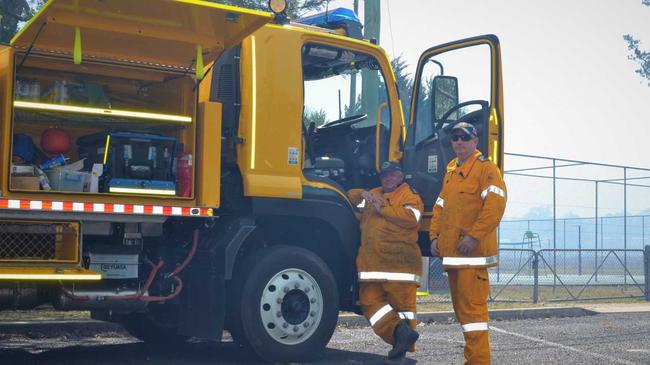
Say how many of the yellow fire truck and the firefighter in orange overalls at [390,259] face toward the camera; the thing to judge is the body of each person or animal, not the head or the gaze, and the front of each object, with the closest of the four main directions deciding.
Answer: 1

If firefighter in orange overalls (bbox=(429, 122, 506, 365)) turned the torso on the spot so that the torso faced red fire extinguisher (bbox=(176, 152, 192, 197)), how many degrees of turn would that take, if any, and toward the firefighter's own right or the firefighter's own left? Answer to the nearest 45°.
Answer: approximately 45° to the firefighter's own right

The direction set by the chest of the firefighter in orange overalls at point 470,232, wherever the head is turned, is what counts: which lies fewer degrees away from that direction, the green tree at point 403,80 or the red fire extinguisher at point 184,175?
the red fire extinguisher

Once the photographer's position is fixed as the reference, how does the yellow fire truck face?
facing to the right of the viewer

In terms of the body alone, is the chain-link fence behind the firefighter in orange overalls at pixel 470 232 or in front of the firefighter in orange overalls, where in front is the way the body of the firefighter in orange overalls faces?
behind

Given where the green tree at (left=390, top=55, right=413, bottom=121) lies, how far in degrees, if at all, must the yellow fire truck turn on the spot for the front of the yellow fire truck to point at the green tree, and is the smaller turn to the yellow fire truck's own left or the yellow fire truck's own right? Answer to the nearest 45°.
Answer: approximately 90° to the yellow fire truck's own left

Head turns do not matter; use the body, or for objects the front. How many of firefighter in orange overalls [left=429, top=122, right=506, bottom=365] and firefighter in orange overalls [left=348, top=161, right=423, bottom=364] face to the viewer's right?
0

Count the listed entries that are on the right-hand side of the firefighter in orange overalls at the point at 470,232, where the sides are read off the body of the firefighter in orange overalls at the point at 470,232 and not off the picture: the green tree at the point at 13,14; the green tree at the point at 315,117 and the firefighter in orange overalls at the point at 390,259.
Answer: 3

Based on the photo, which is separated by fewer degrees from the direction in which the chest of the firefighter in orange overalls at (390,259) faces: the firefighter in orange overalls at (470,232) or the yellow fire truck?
the firefighter in orange overalls

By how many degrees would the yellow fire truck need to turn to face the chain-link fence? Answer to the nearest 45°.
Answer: approximately 45° to its left

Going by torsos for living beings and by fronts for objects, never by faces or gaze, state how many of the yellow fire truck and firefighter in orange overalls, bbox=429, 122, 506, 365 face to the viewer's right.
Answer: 1

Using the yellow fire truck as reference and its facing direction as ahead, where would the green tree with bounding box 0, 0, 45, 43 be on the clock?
The green tree is roughly at 8 o'clock from the yellow fire truck.

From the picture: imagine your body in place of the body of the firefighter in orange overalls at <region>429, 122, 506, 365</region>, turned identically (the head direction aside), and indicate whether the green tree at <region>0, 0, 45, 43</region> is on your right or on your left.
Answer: on your right

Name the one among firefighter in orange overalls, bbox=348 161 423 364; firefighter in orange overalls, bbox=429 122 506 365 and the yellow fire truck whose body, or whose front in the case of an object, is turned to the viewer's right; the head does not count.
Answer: the yellow fire truck
